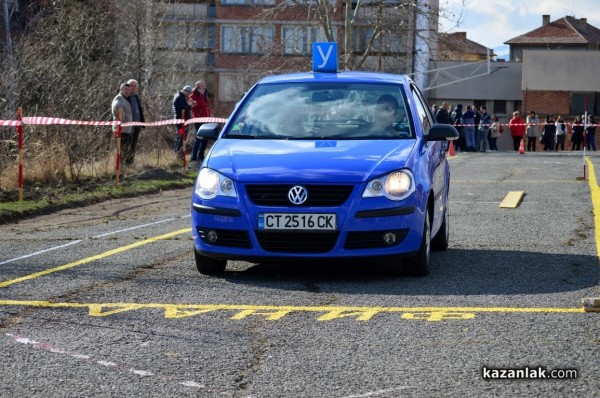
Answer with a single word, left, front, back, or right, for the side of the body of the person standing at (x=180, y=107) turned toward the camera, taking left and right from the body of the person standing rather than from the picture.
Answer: right

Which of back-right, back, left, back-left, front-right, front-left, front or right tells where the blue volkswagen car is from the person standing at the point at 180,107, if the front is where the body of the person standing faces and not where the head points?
right

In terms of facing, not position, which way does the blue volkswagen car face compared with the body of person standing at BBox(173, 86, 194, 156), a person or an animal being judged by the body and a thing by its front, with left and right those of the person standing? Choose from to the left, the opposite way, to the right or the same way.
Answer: to the right

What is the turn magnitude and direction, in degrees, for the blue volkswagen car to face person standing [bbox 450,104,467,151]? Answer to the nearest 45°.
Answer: approximately 180°

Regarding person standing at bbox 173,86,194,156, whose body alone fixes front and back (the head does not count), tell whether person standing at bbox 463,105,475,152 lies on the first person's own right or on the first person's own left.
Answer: on the first person's own left

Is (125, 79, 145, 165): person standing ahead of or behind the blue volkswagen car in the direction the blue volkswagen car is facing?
behind

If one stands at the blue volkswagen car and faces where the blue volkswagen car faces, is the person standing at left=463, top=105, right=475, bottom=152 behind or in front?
behind

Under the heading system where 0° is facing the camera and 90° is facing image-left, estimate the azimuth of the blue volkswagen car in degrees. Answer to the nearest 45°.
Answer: approximately 0°

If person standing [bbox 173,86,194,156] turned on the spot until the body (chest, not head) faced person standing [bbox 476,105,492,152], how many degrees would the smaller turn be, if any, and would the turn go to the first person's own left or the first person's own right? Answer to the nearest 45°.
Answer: approximately 45° to the first person's own left
